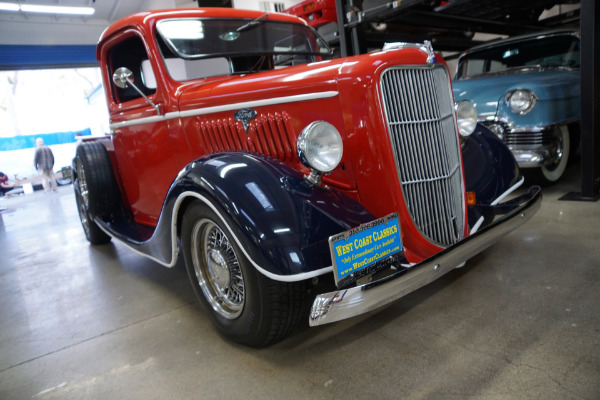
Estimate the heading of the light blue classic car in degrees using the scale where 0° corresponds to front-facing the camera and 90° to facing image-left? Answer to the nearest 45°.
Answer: approximately 45°

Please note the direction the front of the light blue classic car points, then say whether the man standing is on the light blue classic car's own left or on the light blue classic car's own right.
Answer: on the light blue classic car's own right

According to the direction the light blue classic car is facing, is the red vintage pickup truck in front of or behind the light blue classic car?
in front

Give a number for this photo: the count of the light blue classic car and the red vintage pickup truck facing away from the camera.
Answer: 0

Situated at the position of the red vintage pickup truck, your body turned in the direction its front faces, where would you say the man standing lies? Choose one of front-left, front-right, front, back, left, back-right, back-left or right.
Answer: back

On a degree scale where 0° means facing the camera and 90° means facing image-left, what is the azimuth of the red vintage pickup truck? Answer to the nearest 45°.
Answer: approximately 315°

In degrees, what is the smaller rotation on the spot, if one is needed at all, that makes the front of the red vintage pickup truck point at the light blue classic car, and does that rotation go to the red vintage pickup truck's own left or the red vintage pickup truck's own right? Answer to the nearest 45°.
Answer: approximately 90° to the red vintage pickup truck's own left
